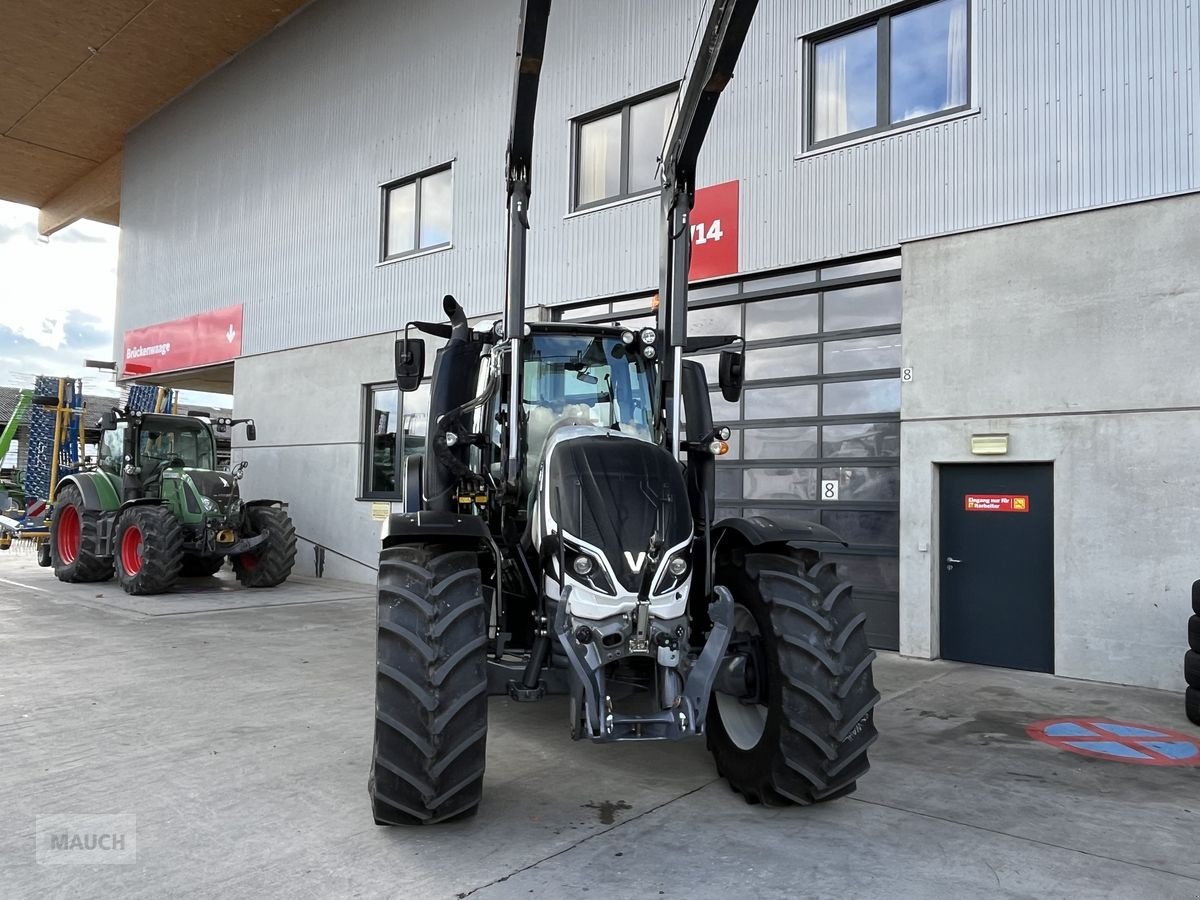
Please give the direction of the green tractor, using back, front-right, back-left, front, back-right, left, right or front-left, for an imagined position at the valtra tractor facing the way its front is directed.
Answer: back-right

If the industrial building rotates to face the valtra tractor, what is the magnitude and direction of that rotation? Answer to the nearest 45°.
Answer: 0° — it already faces it

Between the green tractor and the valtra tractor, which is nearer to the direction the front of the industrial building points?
the valtra tractor

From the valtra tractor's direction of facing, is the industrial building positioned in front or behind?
behind

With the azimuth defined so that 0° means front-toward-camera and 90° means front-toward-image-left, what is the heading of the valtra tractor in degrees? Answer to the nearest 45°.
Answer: approximately 0°

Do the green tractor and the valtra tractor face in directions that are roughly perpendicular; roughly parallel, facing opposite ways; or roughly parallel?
roughly perpendicular

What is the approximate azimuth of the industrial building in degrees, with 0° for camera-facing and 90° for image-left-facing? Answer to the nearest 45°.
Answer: approximately 45°

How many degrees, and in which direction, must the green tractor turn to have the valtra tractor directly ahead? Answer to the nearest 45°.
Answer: approximately 45° to its right
